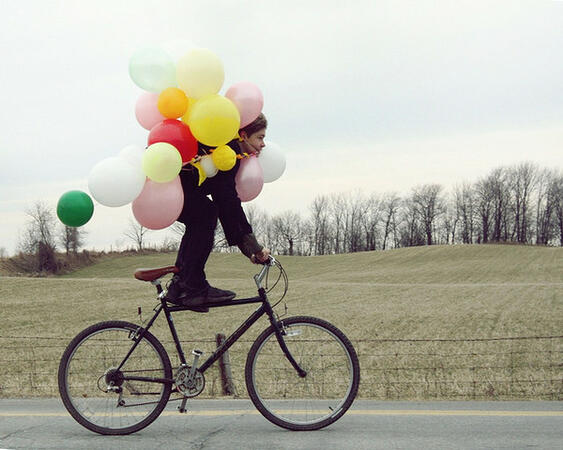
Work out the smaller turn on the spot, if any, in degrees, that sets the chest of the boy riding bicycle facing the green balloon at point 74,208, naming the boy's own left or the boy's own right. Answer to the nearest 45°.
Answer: approximately 180°

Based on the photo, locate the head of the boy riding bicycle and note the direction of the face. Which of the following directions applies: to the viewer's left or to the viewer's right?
to the viewer's right

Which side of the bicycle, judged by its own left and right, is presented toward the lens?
right

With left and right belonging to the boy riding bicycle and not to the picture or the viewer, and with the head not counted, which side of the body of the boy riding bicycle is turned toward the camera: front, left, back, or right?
right
